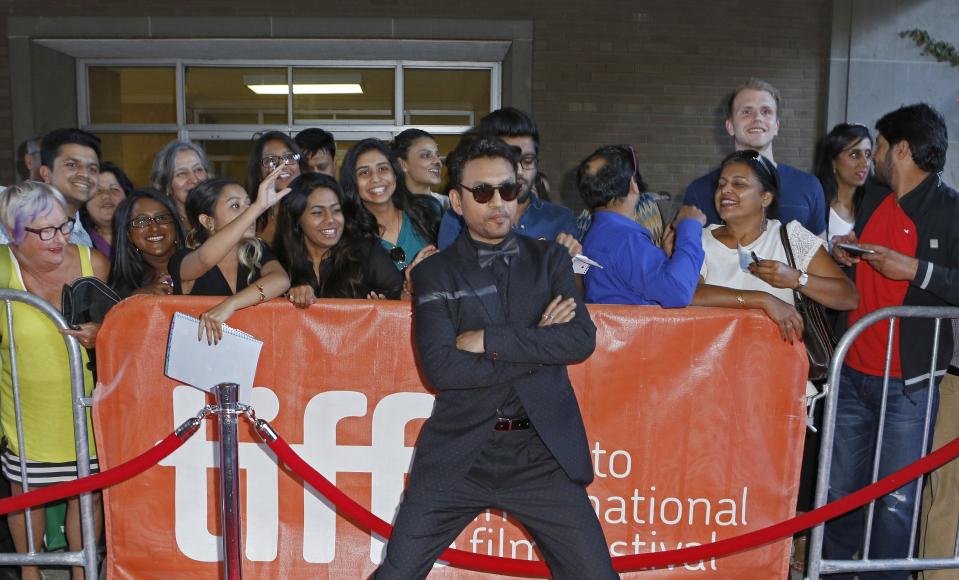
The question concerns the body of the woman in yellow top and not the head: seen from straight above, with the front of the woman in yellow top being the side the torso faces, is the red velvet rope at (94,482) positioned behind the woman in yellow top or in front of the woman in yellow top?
in front

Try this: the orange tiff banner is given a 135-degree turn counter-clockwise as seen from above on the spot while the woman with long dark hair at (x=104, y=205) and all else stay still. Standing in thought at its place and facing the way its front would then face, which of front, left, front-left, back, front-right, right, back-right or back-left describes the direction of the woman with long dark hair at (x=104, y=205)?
left

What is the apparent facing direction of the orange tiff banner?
toward the camera

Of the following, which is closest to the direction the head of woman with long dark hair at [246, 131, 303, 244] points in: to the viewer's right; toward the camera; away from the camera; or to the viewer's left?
toward the camera

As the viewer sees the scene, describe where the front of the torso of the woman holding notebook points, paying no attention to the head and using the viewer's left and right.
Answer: facing the viewer and to the right of the viewer

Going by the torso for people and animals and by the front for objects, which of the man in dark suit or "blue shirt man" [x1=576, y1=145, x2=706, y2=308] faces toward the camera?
the man in dark suit

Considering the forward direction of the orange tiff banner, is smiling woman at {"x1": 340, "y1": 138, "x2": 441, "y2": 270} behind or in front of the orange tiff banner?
behind

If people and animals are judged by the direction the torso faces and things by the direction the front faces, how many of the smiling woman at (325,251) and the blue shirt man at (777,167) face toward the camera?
2

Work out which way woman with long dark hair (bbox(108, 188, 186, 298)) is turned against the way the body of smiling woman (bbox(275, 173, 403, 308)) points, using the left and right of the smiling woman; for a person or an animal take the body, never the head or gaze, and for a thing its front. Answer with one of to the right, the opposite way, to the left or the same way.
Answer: the same way

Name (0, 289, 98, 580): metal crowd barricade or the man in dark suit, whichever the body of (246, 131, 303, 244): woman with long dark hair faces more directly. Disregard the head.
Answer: the man in dark suit

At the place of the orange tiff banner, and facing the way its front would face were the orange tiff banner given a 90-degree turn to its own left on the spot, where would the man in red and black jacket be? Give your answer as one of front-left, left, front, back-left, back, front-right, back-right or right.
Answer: front

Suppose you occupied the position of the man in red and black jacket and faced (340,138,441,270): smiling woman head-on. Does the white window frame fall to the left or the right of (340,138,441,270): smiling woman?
right

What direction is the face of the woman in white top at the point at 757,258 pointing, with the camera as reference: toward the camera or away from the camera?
toward the camera

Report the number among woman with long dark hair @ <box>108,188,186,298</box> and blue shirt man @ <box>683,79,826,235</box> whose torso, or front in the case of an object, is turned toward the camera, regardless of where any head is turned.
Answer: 2

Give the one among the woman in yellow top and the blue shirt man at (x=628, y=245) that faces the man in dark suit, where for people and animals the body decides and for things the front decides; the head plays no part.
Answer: the woman in yellow top

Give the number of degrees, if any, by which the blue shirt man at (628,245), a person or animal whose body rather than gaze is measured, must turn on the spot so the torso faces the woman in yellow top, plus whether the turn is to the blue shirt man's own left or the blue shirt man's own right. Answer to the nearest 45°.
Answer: approximately 135° to the blue shirt man's own left

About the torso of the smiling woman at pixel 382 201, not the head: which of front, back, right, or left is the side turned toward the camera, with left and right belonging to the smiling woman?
front
